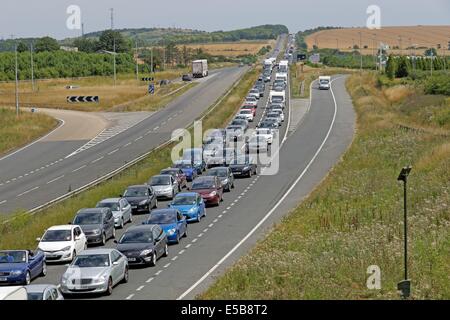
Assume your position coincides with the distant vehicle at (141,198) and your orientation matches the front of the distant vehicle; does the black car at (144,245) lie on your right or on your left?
on your left

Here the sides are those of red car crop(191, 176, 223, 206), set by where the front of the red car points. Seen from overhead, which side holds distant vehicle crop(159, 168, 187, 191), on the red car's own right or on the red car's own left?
on the red car's own right

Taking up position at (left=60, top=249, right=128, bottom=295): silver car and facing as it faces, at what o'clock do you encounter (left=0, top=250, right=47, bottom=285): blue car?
The blue car is roughly at 3 o'clock from the silver car.

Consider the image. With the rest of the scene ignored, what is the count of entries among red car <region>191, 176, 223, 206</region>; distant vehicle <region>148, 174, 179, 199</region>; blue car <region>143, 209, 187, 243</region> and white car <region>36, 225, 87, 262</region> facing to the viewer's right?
0

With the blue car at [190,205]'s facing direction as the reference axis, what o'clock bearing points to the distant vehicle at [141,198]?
The distant vehicle is roughly at 3 o'clock from the blue car.

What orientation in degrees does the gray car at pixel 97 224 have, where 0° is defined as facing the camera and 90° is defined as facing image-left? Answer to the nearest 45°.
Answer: approximately 45°
